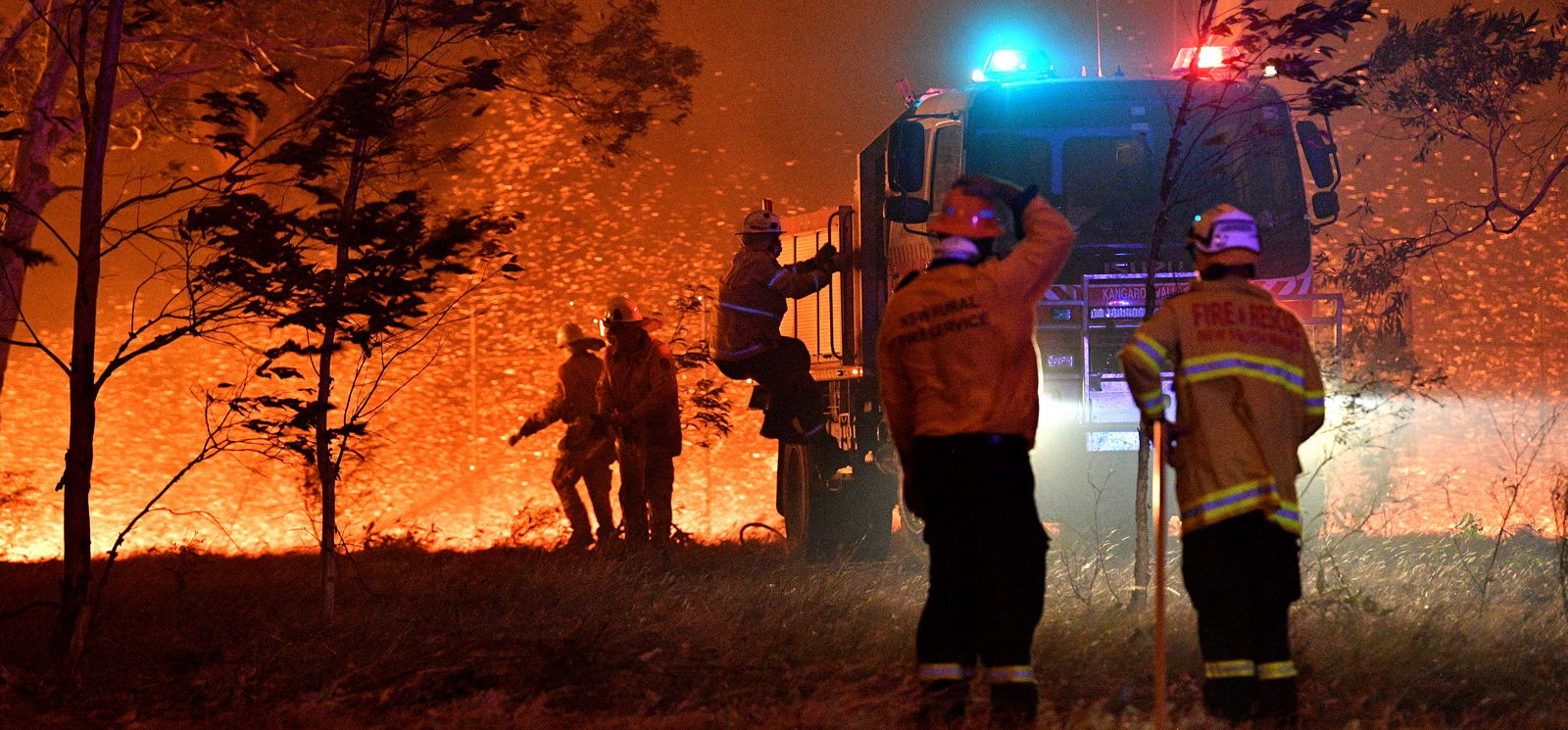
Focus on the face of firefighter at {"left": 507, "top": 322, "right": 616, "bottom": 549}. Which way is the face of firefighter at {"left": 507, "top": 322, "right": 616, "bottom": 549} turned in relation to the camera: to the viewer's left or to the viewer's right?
to the viewer's left

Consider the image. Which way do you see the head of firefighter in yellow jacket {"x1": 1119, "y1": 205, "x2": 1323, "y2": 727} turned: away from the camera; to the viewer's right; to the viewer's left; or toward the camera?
away from the camera

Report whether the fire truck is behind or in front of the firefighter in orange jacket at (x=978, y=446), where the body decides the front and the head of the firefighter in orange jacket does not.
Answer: in front

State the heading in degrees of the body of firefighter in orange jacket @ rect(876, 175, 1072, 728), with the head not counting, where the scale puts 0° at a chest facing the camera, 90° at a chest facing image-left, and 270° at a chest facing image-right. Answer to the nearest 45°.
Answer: approximately 180°

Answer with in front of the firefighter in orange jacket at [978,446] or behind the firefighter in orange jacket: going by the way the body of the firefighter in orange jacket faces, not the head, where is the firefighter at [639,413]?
in front

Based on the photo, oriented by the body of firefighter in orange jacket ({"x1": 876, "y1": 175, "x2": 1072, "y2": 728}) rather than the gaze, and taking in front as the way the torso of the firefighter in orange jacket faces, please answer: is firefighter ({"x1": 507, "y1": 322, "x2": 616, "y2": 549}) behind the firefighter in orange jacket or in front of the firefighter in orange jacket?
in front

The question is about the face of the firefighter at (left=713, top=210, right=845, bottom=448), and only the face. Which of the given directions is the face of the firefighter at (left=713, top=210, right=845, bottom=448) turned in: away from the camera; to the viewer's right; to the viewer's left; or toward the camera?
to the viewer's right

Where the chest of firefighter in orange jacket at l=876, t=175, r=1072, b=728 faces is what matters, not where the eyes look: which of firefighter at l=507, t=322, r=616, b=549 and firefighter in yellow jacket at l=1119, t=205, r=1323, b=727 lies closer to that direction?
the firefighter

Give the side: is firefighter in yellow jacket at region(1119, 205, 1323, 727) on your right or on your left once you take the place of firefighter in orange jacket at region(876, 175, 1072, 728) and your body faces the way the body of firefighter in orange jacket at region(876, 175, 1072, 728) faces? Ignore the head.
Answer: on your right
